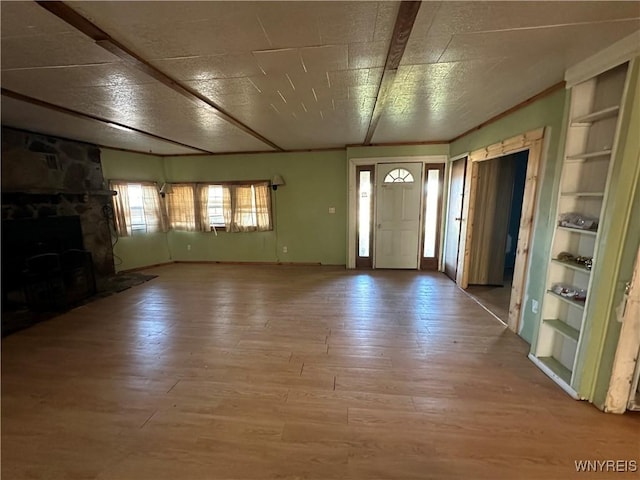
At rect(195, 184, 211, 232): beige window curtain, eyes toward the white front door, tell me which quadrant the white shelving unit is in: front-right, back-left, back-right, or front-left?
front-right

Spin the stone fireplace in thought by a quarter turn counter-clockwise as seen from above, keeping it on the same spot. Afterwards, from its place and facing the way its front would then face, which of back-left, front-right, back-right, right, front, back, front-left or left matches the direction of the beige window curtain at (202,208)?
front-right

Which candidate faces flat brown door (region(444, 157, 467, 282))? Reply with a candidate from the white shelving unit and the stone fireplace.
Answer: the stone fireplace

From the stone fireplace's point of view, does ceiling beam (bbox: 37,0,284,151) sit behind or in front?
in front

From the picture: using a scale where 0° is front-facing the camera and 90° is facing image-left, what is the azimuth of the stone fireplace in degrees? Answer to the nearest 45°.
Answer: approximately 315°

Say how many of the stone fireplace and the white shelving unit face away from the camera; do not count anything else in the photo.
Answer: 0

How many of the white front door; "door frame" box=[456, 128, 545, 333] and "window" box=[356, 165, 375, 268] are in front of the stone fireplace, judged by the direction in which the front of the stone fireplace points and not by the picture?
3

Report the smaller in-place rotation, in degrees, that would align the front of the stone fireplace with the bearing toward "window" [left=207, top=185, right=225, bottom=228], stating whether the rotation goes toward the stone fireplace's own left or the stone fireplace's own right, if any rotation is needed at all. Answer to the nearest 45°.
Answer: approximately 45° to the stone fireplace's own left

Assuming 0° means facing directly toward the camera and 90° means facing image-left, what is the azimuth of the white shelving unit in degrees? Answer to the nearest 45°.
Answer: approximately 45°

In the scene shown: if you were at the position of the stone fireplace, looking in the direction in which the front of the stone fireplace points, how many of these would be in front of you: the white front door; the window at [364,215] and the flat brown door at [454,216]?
3

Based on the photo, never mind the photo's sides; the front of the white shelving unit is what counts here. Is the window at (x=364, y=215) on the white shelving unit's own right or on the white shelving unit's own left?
on the white shelving unit's own right

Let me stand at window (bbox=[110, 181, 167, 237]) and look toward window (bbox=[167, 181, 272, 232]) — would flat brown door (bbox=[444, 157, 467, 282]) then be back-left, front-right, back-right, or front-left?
front-right

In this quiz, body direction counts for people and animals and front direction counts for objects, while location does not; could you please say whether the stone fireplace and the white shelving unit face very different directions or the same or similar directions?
very different directions

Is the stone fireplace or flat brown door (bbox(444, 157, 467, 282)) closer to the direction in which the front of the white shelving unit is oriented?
the stone fireplace
